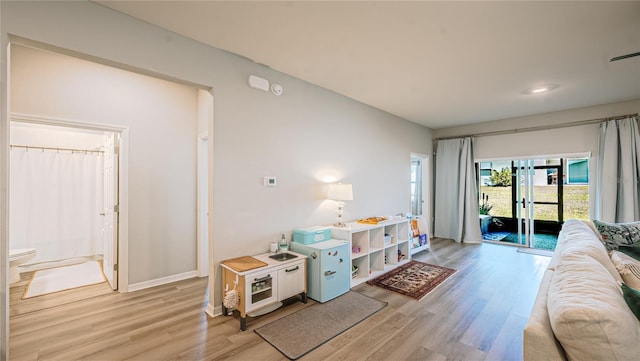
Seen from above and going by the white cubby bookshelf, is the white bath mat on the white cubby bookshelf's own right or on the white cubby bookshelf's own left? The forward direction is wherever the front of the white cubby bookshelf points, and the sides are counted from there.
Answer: on the white cubby bookshelf's own right

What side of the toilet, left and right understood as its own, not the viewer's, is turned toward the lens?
right

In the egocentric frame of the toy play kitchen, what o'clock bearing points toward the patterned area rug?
The patterned area rug is roughly at 10 o'clock from the toy play kitchen.

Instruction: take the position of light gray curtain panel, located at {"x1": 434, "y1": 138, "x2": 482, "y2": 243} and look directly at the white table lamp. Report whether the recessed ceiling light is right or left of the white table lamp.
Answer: left

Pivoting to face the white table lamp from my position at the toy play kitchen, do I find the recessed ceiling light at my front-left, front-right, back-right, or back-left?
front-right

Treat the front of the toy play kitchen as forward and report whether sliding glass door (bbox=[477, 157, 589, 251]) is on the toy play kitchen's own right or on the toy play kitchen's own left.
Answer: on the toy play kitchen's own left

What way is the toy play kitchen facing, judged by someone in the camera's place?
facing the viewer and to the right of the viewer

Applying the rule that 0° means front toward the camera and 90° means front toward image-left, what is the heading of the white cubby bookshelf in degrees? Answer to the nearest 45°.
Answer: approximately 315°

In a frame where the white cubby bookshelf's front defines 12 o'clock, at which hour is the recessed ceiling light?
The recessed ceiling light is roughly at 10 o'clock from the white cubby bookshelf.
